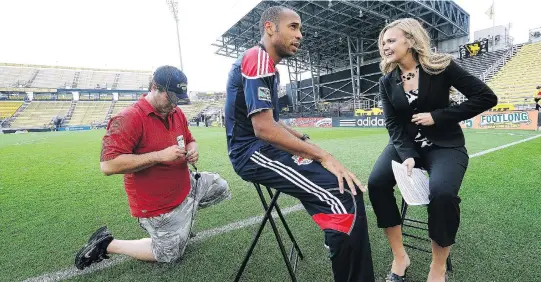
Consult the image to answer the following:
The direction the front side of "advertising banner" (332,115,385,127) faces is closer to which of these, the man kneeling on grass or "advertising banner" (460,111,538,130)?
the man kneeling on grass

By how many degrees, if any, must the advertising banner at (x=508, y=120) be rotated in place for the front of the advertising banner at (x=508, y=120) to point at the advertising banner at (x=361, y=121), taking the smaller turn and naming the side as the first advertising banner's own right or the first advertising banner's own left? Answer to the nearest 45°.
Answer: approximately 90° to the first advertising banner's own right

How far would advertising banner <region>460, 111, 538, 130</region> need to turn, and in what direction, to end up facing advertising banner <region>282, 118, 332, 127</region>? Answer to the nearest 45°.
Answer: approximately 90° to its right

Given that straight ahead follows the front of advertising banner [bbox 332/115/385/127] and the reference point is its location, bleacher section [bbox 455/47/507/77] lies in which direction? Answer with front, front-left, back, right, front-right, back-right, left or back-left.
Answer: back-left

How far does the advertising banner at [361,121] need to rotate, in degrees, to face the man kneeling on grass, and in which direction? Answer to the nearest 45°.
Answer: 0° — it already faces them

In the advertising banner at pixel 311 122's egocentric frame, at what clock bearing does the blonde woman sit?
The blonde woman is roughly at 12 o'clock from the advertising banner.

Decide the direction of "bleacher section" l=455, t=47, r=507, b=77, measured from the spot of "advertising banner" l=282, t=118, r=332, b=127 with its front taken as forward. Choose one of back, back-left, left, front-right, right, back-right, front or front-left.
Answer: left

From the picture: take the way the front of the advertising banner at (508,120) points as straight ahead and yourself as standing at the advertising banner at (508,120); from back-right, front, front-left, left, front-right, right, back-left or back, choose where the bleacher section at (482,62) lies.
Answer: back

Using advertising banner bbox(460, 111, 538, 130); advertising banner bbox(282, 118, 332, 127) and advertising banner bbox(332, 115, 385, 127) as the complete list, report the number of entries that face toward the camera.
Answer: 3

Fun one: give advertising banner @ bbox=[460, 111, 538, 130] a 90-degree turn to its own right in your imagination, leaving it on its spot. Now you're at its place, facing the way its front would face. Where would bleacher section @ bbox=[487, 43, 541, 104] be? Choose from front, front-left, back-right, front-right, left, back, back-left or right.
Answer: right

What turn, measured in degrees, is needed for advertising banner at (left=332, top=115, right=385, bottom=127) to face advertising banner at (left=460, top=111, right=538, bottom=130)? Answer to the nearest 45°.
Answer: approximately 45° to its left

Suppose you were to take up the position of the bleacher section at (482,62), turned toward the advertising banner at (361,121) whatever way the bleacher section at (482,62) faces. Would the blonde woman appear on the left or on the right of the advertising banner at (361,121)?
left

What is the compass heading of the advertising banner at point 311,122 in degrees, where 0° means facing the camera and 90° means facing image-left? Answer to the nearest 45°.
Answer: approximately 0°
